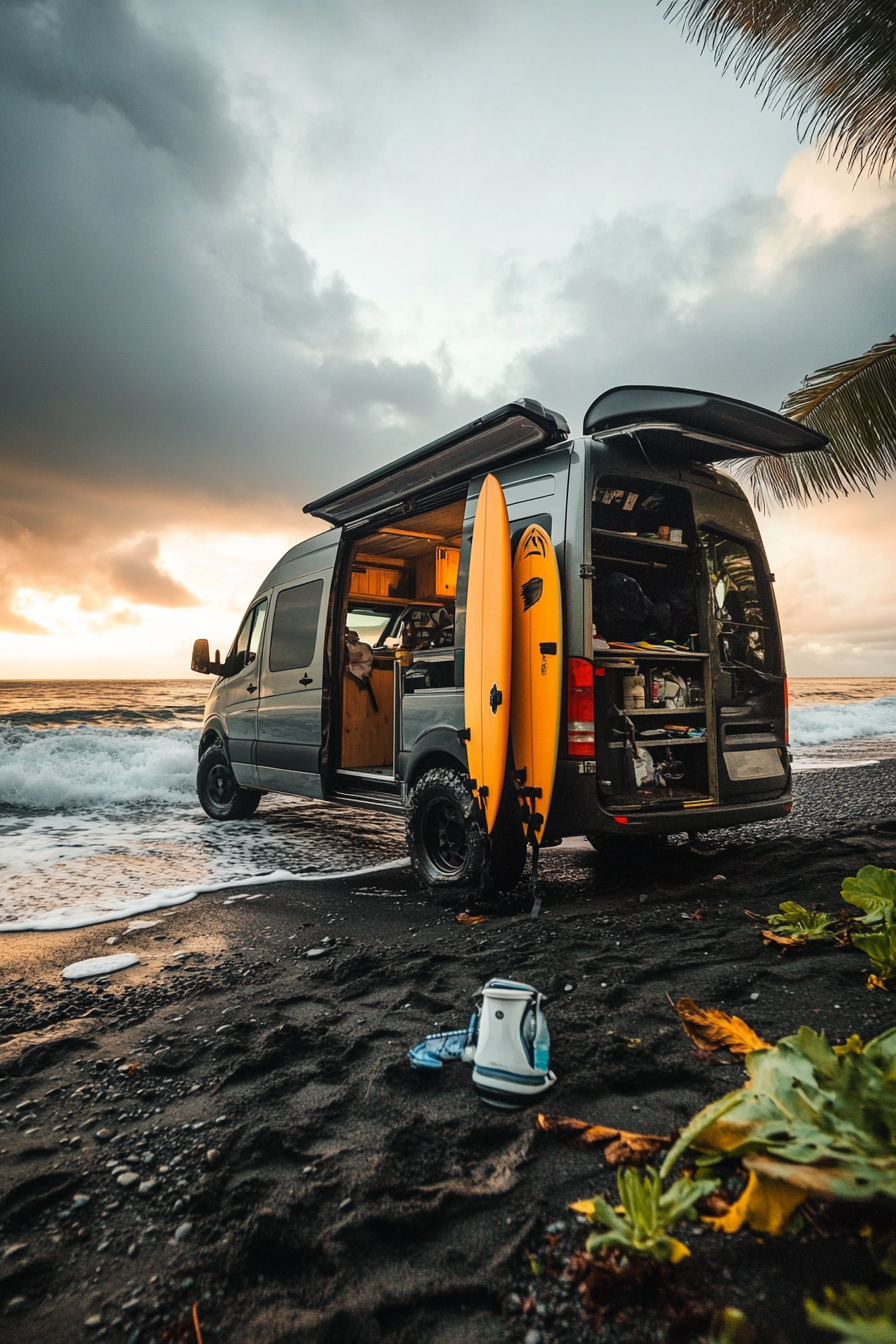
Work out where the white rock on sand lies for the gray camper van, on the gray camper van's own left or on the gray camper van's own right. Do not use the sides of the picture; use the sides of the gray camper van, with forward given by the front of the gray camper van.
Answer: on the gray camper van's own left

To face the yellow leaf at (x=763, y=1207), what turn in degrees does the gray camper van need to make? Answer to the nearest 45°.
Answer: approximately 135° to its left

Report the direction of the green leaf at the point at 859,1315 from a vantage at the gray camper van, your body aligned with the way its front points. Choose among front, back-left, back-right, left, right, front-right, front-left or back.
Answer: back-left

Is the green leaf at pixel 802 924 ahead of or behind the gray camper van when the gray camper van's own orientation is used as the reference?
behind

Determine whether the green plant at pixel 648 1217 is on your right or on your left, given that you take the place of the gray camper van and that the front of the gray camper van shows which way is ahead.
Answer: on your left

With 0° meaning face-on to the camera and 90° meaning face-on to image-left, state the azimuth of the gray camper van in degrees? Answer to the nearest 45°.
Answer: approximately 135°

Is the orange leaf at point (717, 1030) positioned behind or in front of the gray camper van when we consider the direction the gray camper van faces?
behind
